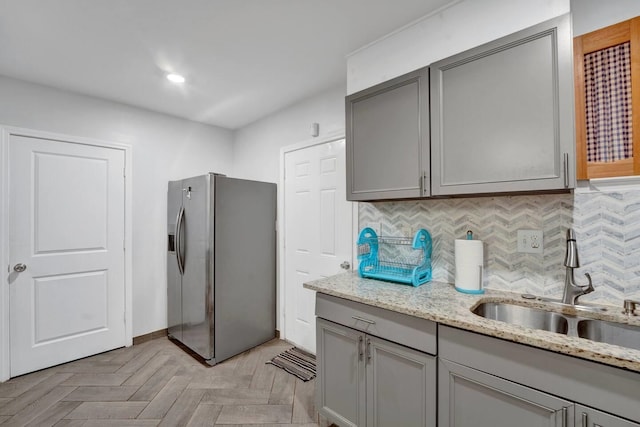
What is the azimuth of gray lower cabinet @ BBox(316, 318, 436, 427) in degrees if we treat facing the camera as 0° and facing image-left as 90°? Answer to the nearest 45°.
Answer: approximately 45°

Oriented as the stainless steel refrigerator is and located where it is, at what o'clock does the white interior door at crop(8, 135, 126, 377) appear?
The white interior door is roughly at 2 o'clock from the stainless steel refrigerator.

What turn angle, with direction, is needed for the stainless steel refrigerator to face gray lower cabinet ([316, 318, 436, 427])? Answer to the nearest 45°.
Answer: approximately 90° to its left

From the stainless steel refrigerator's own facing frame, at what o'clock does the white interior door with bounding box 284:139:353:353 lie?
The white interior door is roughly at 8 o'clock from the stainless steel refrigerator.
